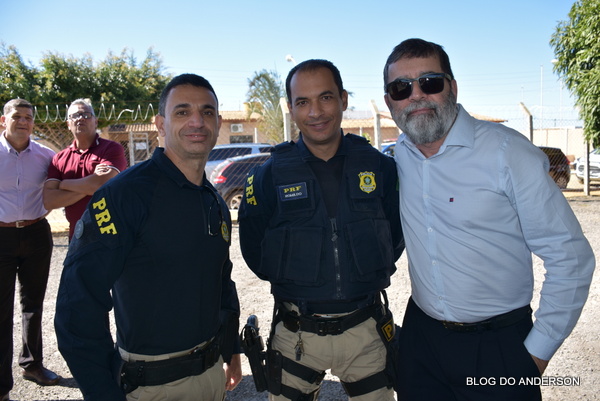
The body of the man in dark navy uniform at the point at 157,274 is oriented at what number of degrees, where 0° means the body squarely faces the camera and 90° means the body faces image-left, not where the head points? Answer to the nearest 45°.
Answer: approximately 315°

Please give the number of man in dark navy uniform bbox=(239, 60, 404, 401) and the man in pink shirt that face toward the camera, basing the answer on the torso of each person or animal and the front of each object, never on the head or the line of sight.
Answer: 2

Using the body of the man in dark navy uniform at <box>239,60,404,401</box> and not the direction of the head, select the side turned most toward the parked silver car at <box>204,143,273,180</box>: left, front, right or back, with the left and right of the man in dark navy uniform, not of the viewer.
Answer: back

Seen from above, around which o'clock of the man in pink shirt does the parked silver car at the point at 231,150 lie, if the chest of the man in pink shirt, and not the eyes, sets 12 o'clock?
The parked silver car is roughly at 7 o'clock from the man in pink shirt.

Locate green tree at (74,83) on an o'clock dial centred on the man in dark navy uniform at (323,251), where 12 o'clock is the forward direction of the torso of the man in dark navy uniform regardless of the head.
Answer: The green tree is roughly at 5 o'clock from the man in dark navy uniform.

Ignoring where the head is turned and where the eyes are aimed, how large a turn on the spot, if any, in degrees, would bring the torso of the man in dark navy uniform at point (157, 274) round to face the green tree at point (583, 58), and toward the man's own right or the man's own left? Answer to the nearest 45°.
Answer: approximately 90° to the man's own left

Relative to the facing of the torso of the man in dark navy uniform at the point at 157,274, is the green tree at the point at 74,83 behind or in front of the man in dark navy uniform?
behind
